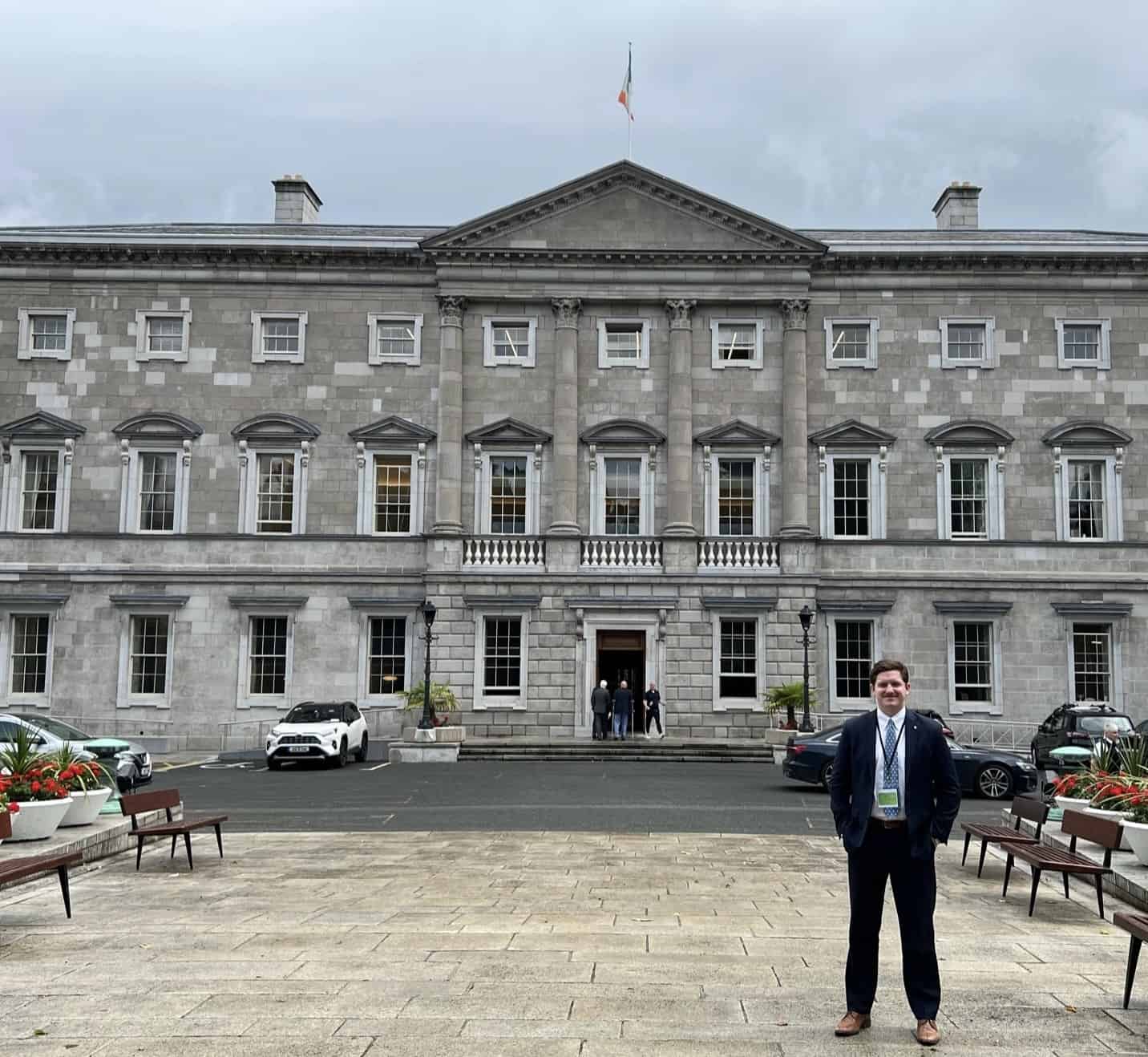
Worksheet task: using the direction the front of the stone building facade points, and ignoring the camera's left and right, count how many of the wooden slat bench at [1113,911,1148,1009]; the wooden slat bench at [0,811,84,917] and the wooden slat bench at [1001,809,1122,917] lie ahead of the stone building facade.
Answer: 3

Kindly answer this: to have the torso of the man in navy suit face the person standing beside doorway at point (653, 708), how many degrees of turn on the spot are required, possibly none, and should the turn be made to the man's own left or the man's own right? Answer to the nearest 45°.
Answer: approximately 180°

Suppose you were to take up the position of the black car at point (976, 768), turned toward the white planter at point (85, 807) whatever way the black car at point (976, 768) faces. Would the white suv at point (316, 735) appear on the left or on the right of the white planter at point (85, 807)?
right

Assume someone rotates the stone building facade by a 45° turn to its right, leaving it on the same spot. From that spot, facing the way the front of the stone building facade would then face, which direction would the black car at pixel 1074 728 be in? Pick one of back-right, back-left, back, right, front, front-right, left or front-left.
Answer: left

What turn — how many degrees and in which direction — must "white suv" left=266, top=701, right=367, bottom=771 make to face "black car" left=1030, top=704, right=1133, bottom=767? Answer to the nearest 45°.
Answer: approximately 135° to its left

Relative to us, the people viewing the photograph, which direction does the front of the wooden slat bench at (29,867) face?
facing the viewer and to the right of the viewer

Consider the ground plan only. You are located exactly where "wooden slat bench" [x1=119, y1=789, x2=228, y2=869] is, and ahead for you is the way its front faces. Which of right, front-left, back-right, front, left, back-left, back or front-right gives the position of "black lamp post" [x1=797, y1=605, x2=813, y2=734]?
left

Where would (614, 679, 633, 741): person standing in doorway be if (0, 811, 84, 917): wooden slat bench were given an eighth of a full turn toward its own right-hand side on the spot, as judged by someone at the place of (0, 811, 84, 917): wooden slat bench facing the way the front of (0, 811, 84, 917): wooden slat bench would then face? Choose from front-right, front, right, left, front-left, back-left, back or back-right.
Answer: back-left

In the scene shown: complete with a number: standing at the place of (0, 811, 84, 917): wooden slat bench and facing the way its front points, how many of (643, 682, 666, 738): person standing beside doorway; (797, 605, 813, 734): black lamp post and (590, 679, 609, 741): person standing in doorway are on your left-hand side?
3

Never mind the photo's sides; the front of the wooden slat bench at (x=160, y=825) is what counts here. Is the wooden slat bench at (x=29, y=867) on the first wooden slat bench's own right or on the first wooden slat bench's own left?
on the first wooden slat bench's own right
